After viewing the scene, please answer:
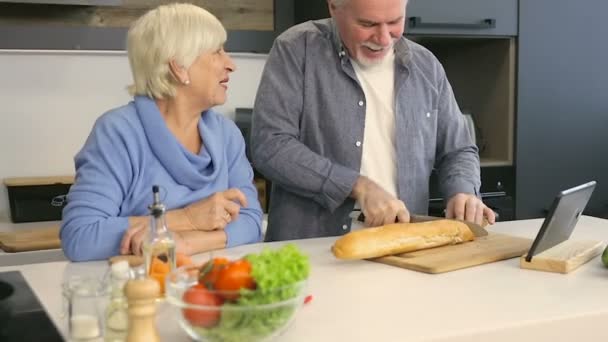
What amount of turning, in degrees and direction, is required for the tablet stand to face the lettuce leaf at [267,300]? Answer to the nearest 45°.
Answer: approximately 90° to its left

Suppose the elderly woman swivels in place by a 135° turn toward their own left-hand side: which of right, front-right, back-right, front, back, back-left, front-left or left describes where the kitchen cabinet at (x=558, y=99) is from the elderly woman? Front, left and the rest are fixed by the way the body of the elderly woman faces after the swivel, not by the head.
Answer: front-right

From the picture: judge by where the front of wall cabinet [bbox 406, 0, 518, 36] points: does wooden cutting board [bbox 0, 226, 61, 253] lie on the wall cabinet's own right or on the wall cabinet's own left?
on the wall cabinet's own right

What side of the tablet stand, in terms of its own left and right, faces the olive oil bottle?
left

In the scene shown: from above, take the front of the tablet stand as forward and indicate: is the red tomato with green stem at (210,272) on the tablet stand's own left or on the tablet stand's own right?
on the tablet stand's own left

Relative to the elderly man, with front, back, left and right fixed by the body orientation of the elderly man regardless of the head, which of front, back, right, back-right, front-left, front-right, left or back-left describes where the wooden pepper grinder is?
front-right

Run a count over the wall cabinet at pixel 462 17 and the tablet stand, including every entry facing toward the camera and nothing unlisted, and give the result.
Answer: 1

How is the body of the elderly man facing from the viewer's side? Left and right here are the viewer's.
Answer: facing the viewer and to the right of the viewer

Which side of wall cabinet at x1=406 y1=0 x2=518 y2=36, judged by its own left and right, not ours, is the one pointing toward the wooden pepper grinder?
front

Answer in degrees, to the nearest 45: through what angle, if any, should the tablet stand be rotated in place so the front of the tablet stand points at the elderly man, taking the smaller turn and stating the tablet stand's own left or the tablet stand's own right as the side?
0° — it already faces them

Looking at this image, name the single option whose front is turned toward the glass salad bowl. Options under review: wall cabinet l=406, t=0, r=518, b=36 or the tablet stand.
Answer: the wall cabinet

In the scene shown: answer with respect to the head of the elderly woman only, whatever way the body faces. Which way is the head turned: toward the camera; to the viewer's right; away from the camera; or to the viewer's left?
to the viewer's right

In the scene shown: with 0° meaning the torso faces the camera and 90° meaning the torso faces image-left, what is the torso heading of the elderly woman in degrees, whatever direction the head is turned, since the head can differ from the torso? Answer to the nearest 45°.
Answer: approximately 315°

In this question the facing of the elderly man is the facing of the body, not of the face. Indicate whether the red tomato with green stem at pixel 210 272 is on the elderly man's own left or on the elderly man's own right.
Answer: on the elderly man's own right
